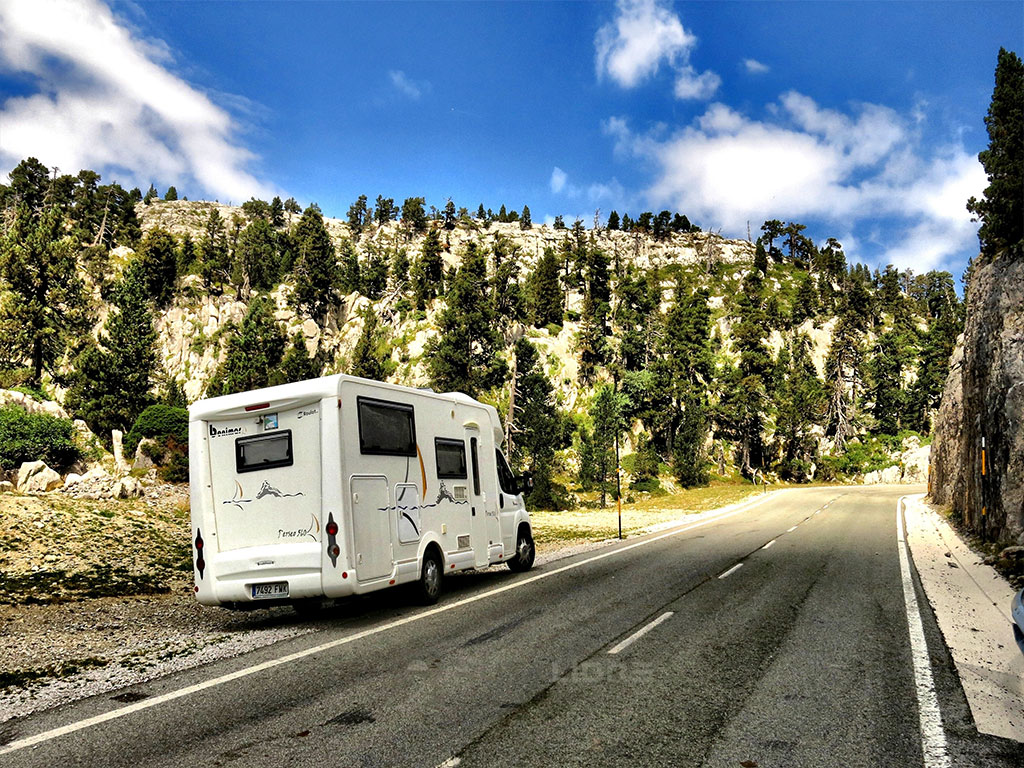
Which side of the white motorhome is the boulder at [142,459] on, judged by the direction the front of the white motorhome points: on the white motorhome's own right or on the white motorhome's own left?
on the white motorhome's own left

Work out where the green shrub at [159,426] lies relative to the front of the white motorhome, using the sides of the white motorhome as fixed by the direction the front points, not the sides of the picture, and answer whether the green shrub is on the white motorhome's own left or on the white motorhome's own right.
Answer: on the white motorhome's own left

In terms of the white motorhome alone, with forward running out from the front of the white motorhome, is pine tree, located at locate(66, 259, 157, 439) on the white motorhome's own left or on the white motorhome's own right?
on the white motorhome's own left

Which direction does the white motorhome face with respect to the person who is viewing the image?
facing away from the viewer and to the right of the viewer

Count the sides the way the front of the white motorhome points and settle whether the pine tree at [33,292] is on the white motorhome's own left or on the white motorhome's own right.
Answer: on the white motorhome's own left
